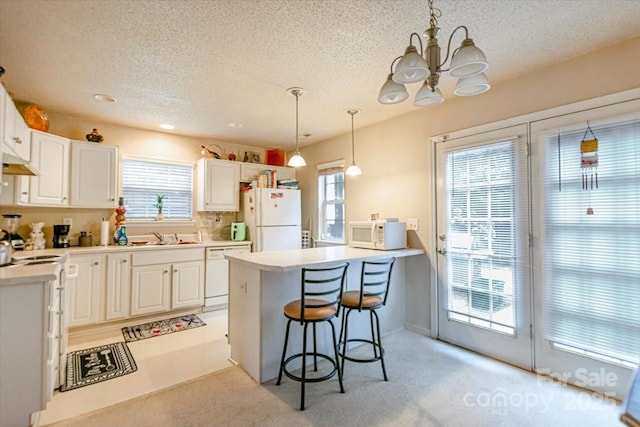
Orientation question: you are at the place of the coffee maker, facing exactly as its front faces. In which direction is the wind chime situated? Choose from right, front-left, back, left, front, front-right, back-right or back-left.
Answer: front-left

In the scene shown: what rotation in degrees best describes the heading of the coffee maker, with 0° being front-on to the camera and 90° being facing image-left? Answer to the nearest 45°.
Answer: approximately 0°

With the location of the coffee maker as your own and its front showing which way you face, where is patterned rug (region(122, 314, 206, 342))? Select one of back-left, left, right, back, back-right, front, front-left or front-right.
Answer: front-left

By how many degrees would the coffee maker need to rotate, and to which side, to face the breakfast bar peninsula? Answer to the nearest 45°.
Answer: approximately 45° to its left

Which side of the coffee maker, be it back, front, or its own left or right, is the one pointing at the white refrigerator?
left

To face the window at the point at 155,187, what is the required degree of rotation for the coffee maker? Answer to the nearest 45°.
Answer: approximately 90° to its left

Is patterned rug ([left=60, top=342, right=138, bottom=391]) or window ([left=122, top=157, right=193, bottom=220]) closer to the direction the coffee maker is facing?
the patterned rug

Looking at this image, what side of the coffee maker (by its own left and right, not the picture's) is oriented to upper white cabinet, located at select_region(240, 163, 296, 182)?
left

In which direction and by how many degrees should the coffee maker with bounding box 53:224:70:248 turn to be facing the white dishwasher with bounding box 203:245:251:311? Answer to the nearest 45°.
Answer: approximately 90° to its left

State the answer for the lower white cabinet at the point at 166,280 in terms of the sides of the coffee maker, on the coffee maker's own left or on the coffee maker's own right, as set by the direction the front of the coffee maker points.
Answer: on the coffee maker's own left
